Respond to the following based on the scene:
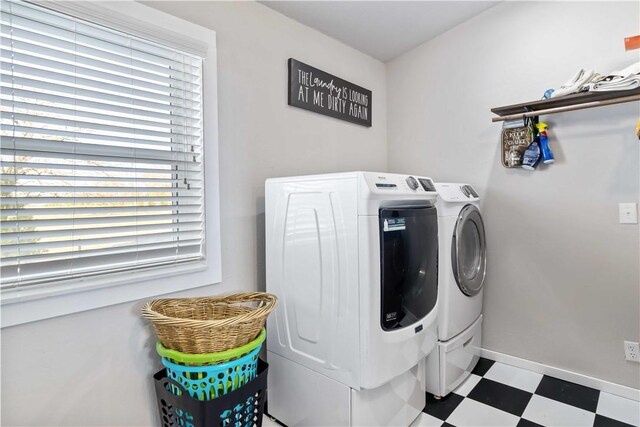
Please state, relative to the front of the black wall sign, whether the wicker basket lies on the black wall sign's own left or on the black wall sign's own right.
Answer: on the black wall sign's own right

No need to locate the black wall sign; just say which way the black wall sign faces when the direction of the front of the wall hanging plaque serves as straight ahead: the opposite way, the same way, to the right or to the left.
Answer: to the left

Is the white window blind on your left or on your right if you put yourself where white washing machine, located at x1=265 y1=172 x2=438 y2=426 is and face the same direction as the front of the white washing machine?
on your right
